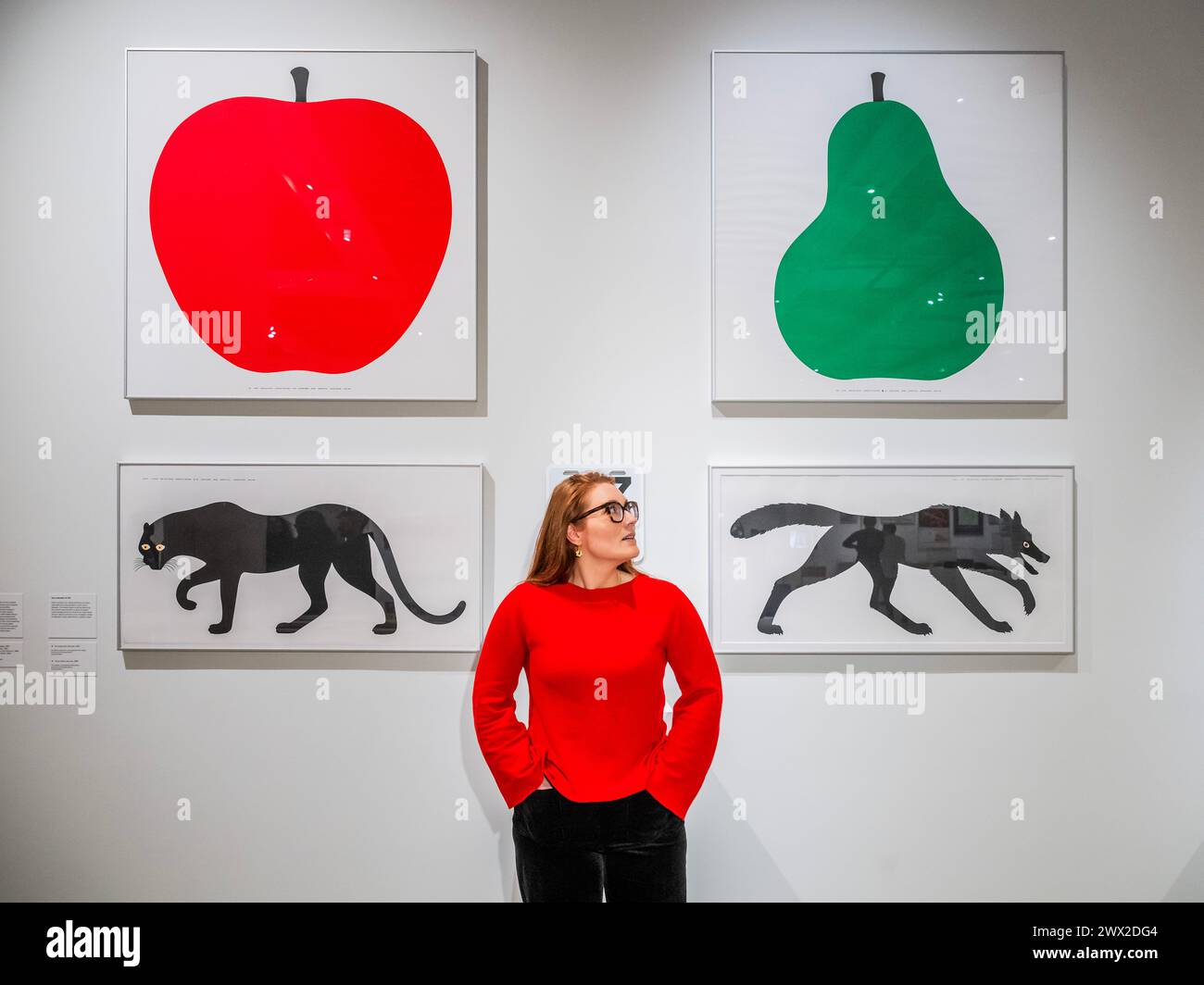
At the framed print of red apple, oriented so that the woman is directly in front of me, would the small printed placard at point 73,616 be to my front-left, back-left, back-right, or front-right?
back-right

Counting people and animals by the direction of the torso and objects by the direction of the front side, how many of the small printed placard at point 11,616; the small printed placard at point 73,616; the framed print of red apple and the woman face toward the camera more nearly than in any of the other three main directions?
4

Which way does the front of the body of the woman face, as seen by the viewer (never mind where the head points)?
toward the camera

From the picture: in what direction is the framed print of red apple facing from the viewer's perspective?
toward the camera

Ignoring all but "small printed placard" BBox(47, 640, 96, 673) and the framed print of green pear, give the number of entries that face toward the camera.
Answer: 2

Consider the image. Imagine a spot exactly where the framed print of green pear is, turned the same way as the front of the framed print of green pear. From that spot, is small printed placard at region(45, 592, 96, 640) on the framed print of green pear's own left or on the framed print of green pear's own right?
on the framed print of green pear's own right

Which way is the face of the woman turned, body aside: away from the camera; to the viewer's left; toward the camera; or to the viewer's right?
to the viewer's right

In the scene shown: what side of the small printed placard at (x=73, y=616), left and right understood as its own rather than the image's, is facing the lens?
front
